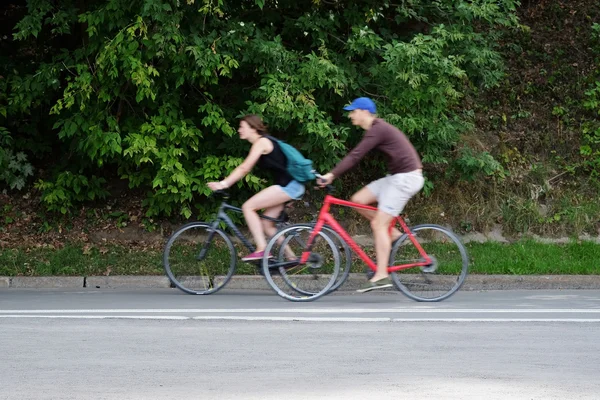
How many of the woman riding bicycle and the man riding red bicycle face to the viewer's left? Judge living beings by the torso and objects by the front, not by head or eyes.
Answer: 2

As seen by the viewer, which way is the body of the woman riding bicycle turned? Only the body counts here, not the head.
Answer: to the viewer's left

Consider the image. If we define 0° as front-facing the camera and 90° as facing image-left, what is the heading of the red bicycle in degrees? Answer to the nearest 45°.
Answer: approximately 90°

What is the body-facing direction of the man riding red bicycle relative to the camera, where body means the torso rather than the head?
to the viewer's left

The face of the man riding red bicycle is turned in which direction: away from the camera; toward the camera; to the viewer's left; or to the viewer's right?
to the viewer's left

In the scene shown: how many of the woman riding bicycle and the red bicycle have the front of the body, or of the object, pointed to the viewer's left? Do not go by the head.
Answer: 2

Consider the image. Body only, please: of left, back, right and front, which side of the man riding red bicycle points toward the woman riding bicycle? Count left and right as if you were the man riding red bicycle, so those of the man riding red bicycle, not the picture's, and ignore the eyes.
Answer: front

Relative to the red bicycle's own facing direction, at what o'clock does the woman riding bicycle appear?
The woman riding bicycle is roughly at 12 o'clock from the red bicycle.
